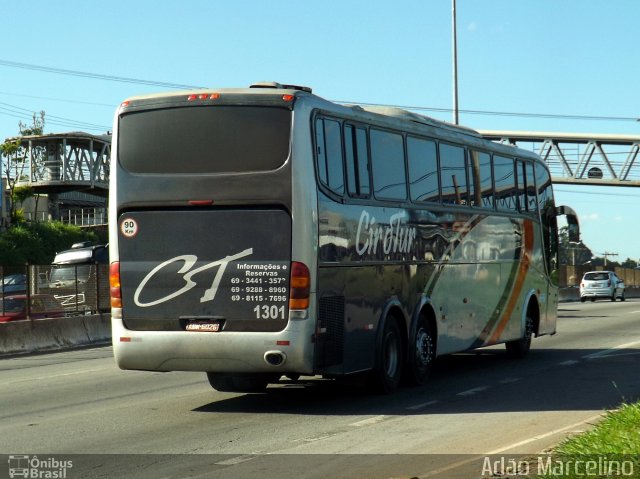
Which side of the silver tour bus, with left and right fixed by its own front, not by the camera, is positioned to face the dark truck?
left

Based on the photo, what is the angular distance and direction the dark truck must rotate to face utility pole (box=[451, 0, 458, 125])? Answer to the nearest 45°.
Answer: approximately 180°

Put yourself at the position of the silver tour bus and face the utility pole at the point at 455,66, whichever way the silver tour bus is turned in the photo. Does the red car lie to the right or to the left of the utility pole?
left

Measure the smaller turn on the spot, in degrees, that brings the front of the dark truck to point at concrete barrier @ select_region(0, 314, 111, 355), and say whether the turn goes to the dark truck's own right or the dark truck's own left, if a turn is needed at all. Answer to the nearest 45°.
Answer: approximately 45° to the dark truck's own left

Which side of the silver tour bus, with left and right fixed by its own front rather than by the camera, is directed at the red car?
left

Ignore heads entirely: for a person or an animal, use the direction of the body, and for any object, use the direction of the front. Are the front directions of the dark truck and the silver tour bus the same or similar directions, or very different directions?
very different directions

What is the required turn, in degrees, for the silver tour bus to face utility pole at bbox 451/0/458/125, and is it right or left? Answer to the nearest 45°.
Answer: approximately 45° to its left

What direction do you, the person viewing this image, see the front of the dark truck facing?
facing the viewer and to the left of the viewer

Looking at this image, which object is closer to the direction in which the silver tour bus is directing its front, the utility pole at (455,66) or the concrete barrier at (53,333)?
the utility pole

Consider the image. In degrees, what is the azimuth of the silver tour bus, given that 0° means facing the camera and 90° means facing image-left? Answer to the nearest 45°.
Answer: approximately 225°

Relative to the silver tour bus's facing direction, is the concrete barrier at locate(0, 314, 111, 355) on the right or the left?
on its left

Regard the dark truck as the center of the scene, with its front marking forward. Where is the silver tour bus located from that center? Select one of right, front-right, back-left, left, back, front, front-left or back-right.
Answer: front-left
